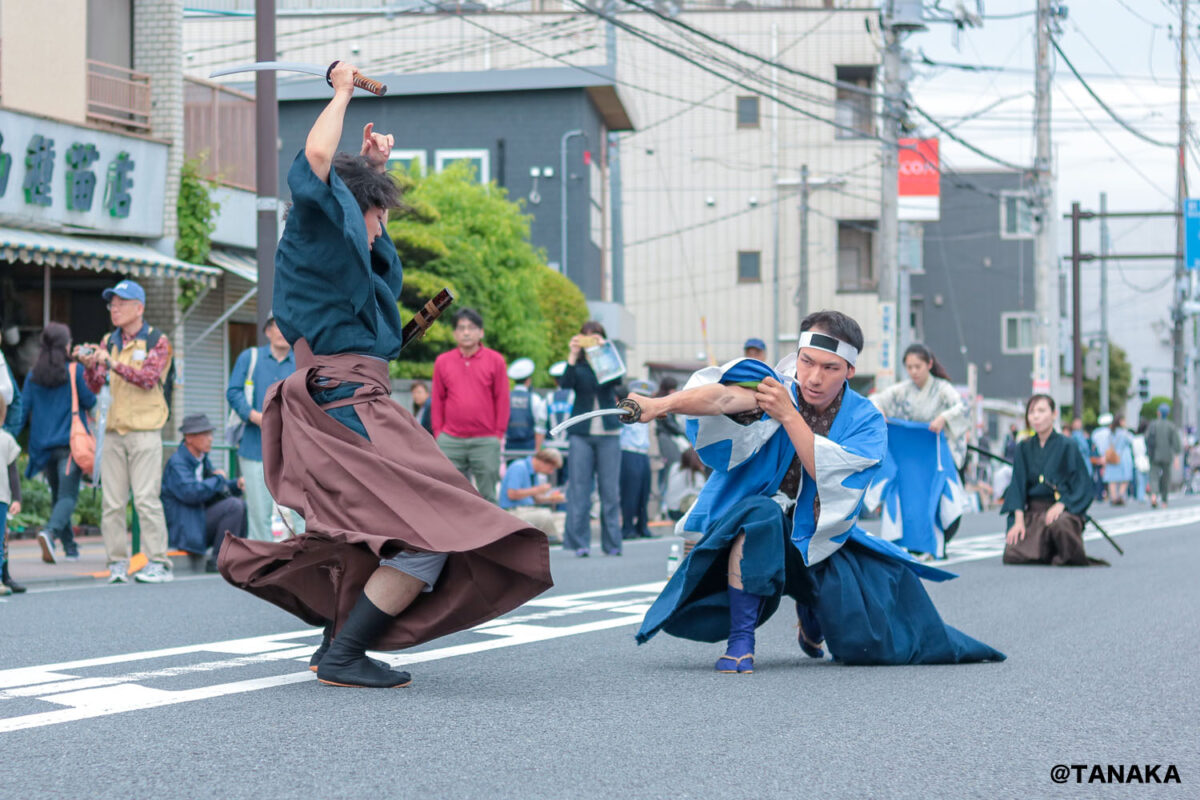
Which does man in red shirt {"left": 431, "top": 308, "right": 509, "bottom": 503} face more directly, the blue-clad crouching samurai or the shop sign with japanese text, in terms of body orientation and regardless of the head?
the blue-clad crouching samurai

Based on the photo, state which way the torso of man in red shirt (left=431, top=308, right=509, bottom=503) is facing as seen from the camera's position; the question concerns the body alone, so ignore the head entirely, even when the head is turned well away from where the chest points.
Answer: toward the camera

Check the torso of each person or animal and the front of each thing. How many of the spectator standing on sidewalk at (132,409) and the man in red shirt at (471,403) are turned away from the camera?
0

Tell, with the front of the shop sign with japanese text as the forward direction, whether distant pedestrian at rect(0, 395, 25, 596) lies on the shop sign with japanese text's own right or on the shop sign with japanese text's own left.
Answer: on the shop sign with japanese text's own right

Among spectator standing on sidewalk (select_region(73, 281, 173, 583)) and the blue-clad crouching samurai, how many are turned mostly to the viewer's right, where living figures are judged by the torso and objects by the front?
0

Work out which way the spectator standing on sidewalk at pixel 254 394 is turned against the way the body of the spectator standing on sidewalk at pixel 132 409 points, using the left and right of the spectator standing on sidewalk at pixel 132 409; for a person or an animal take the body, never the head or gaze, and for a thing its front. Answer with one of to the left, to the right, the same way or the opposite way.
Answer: to the left

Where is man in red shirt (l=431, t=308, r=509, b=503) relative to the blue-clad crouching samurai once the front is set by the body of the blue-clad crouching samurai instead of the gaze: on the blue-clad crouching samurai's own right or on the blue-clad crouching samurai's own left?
on the blue-clad crouching samurai's own right

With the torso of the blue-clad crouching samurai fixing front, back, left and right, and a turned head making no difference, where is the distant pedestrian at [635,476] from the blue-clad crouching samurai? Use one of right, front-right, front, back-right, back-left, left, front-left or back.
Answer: back-right

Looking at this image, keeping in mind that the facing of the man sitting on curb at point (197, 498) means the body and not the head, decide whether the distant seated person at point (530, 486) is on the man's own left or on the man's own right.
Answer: on the man's own left

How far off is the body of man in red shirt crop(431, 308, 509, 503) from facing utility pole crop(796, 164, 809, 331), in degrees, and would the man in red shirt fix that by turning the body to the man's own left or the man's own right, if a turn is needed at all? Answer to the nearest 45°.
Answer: approximately 180°

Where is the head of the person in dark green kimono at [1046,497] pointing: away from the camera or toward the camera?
toward the camera
